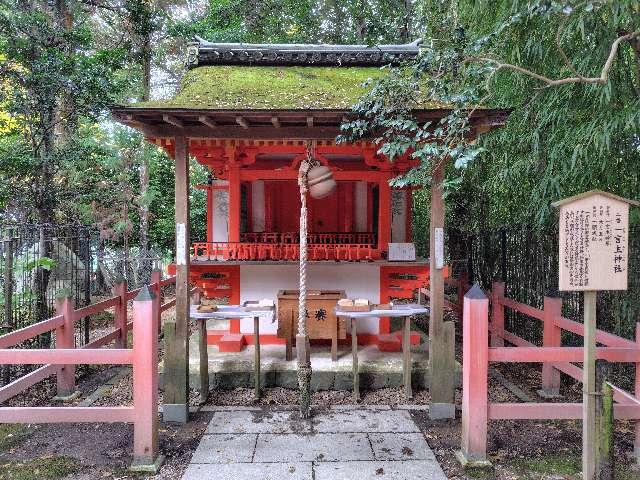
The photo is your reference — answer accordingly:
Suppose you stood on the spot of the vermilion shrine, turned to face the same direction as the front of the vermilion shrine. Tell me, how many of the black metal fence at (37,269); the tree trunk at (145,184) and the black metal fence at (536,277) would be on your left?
1

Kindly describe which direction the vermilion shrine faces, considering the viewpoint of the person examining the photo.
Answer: facing the viewer

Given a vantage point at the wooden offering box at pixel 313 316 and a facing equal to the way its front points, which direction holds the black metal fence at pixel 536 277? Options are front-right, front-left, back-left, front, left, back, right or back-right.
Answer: left

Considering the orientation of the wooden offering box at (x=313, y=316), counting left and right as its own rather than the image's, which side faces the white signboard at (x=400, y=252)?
left

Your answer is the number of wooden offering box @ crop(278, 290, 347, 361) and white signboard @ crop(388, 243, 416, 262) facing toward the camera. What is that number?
2

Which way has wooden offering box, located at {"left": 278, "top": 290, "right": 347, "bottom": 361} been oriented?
toward the camera

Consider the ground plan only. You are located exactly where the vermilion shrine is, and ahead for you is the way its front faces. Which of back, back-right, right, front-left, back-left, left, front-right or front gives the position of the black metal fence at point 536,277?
left

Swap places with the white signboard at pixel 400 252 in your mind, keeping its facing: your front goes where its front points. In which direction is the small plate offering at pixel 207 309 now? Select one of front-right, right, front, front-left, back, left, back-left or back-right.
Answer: front-right

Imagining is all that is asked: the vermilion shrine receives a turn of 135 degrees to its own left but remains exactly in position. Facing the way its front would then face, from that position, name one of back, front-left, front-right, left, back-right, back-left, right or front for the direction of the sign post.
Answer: right

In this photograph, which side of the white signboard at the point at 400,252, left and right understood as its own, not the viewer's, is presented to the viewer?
front

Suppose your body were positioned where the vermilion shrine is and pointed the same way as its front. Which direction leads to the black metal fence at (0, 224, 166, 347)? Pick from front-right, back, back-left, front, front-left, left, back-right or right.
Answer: right
